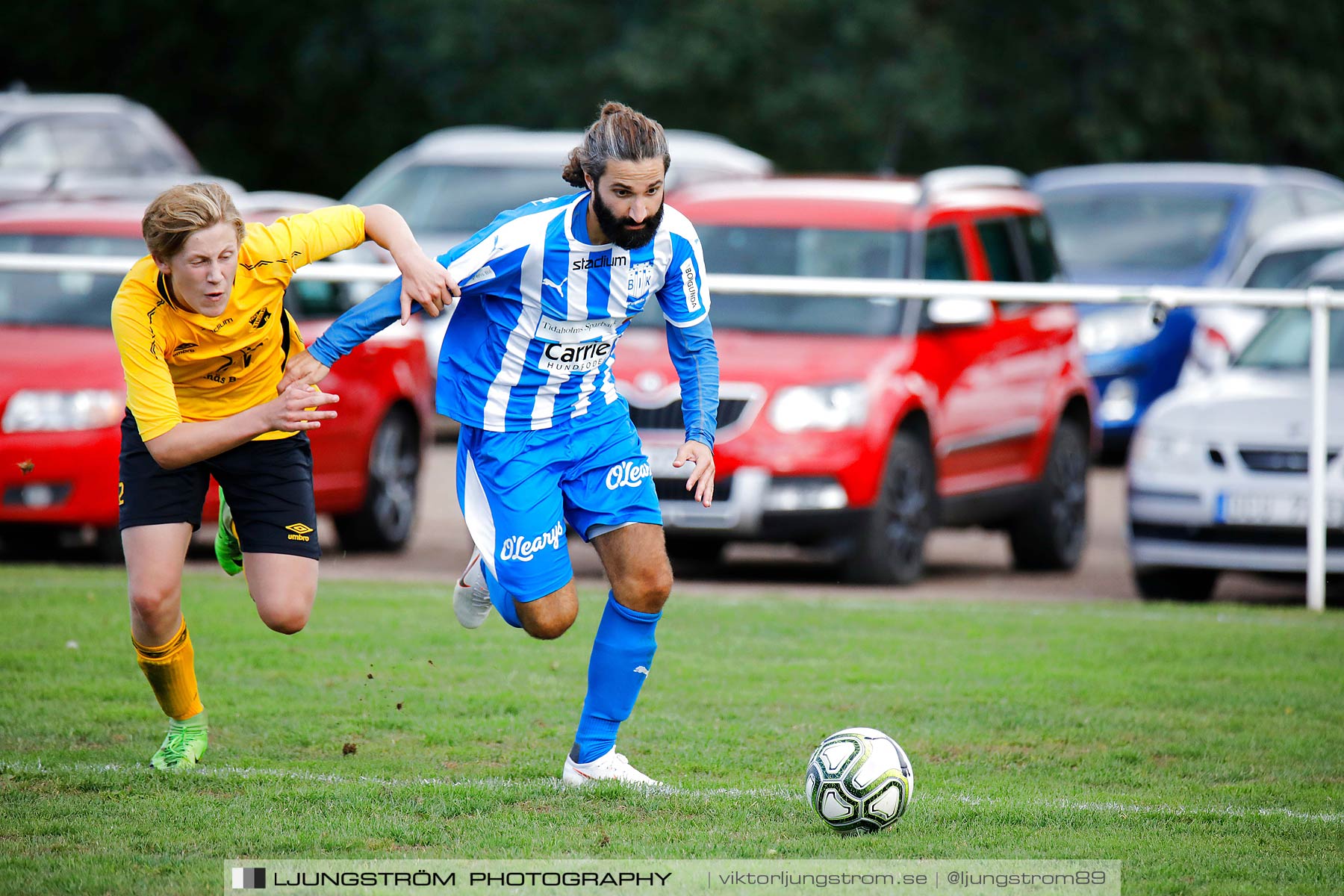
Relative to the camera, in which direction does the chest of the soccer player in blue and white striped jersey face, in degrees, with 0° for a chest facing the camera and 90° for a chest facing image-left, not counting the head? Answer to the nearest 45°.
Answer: approximately 315°

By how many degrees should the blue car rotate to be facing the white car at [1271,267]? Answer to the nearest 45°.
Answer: approximately 90° to its left

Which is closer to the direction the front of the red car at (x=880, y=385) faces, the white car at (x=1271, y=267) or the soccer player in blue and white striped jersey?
the soccer player in blue and white striped jersey

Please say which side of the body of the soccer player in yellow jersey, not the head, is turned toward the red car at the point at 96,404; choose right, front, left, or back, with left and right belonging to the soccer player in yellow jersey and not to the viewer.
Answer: back

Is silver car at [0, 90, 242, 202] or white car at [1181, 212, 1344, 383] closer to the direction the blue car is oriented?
the silver car

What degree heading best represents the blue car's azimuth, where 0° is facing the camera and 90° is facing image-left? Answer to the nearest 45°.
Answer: approximately 45°

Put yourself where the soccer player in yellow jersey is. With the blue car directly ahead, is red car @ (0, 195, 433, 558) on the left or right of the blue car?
left

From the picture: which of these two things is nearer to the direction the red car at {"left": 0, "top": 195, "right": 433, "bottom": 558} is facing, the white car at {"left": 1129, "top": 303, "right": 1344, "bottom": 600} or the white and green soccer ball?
the white and green soccer ball
